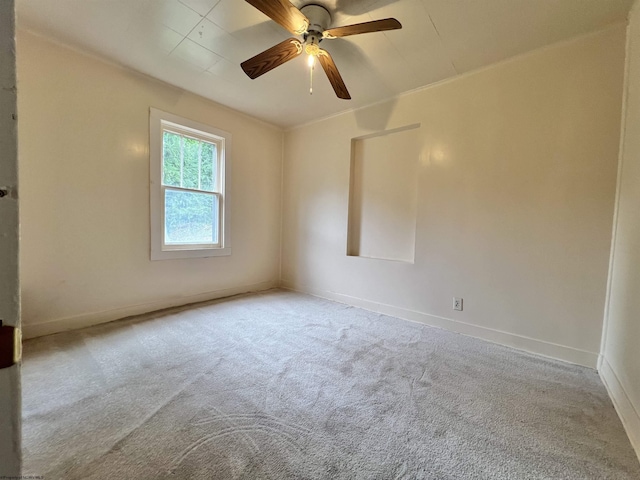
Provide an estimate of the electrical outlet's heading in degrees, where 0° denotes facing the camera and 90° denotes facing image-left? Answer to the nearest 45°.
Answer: approximately 0°
